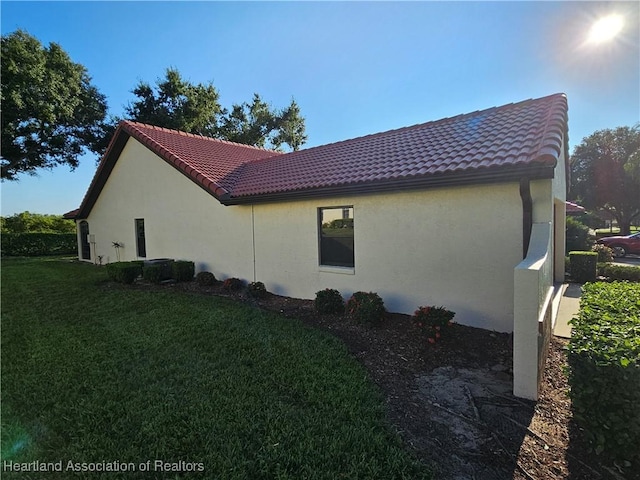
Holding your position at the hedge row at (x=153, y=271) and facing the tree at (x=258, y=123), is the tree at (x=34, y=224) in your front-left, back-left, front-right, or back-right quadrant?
front-left

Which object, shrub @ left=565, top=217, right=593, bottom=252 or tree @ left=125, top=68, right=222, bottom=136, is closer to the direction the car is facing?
the tree

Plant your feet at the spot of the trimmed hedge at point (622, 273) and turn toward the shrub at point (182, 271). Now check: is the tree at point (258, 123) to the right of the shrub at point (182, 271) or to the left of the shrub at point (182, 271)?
right

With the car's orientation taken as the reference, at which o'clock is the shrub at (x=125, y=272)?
The shrub is roughly at 10 o'clock from the car.

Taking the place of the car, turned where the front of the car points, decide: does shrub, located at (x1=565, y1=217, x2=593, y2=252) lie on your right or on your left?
on your left

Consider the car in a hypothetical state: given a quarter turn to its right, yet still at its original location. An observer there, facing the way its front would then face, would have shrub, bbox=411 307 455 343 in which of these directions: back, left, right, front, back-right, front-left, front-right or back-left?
back

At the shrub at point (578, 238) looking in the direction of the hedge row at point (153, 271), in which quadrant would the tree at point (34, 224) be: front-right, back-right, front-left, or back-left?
front-right

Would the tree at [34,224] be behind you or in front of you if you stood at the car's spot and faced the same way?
in front

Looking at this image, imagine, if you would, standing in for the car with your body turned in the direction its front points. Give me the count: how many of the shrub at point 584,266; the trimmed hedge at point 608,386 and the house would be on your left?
3

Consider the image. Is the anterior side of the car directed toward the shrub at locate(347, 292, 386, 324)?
no

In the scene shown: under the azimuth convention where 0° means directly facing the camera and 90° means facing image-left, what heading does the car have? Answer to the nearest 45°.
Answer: approximately 90°

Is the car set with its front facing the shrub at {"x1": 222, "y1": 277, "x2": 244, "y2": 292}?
no

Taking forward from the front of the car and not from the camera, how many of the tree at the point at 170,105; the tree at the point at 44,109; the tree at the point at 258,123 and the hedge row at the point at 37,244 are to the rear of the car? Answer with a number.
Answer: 0

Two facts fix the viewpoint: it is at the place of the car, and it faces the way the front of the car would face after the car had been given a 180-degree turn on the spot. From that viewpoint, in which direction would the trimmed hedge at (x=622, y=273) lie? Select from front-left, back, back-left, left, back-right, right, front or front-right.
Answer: right

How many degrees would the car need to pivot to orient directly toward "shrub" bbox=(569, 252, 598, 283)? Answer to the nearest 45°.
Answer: approximately 90° to its left

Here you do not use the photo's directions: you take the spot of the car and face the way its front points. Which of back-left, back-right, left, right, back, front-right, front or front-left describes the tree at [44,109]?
front-left

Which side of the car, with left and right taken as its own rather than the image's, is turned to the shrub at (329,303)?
left

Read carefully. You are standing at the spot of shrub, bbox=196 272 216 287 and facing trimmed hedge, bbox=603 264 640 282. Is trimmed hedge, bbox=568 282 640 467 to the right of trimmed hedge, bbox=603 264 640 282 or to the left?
right
